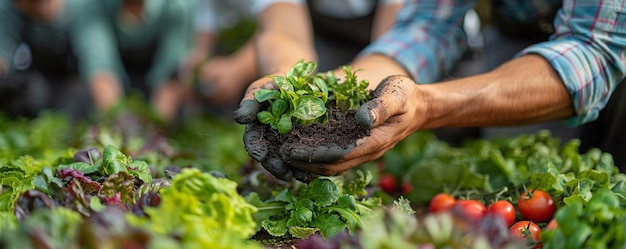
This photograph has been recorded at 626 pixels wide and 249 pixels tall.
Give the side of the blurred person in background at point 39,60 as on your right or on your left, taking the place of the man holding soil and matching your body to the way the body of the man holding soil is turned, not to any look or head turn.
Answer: on your right

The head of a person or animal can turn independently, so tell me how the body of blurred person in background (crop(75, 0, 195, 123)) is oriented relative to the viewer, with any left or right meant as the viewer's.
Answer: facing the viewer

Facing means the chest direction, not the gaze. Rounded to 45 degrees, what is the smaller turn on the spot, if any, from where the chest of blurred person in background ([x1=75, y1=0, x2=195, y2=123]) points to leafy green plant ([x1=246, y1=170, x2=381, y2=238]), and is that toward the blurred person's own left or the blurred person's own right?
0° — they already face it

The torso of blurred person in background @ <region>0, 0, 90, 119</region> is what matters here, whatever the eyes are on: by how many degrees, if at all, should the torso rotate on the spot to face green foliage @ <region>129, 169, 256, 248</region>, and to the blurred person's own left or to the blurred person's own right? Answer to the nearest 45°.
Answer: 0° — they already face it

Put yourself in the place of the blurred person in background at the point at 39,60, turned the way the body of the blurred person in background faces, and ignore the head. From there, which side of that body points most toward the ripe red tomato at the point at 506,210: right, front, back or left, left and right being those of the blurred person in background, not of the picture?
front

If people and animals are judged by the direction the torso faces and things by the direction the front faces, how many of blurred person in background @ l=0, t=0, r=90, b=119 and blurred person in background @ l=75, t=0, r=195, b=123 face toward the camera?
2

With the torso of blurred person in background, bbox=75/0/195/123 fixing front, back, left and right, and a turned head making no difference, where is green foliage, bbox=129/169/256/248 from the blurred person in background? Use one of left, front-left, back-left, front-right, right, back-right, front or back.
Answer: front

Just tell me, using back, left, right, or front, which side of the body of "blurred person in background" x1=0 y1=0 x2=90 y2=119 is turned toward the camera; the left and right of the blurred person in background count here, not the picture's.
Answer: front

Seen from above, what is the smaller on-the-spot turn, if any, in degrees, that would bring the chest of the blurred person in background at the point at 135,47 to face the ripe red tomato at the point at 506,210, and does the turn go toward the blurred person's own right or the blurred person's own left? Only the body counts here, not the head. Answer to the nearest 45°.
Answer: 0° — they already face it

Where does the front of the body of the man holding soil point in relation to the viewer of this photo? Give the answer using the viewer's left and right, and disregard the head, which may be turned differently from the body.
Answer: facing the viewer and to the left of the viewer

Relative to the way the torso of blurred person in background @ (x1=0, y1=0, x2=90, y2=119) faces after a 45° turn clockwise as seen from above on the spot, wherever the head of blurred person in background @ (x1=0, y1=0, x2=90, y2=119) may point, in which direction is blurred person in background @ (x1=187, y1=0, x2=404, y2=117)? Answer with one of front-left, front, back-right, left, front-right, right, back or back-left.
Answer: left

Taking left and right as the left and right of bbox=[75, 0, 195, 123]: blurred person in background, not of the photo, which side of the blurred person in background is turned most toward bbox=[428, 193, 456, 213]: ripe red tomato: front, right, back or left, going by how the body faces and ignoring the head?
front
